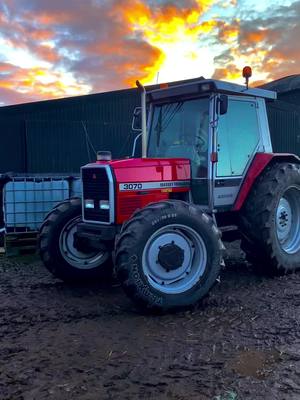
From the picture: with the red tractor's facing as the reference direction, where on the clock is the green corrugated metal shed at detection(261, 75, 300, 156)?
The green corrugated metal shed is roughly at 5 o'clock from the red tractor.

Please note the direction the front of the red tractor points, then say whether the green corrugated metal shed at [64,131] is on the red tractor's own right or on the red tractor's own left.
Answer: on the red tractor's own right

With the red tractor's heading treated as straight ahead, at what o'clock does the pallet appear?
The pallet is roughly at 3 o'clock from the red tractor.
